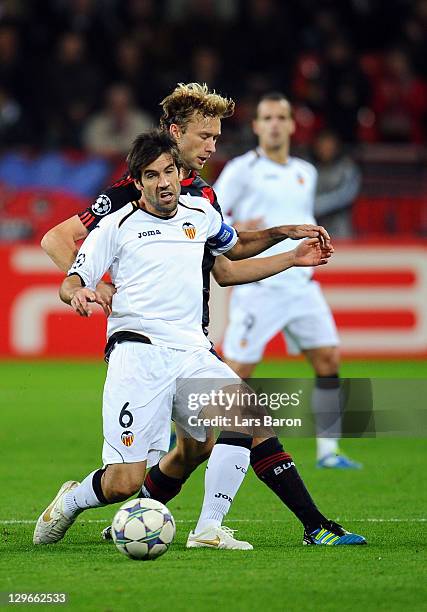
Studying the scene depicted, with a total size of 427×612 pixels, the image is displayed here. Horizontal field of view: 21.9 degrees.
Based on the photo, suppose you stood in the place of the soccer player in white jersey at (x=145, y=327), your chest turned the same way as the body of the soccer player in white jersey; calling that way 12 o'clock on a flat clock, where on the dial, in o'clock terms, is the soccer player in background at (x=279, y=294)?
The soccer player in background is roughly at 6 o'clock from the soccer player in white jersey.

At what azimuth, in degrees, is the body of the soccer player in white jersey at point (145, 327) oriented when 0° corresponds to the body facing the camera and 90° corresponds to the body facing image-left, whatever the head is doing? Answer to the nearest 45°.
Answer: approximately 315°
